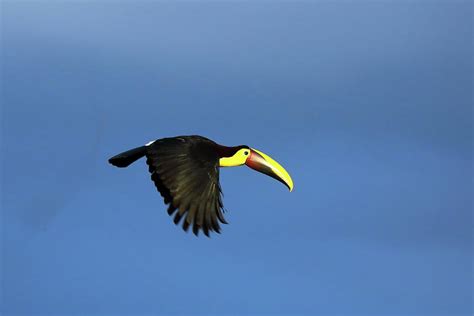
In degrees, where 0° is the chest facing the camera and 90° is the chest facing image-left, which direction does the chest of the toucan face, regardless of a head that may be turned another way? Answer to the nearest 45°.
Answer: approximately 270°
